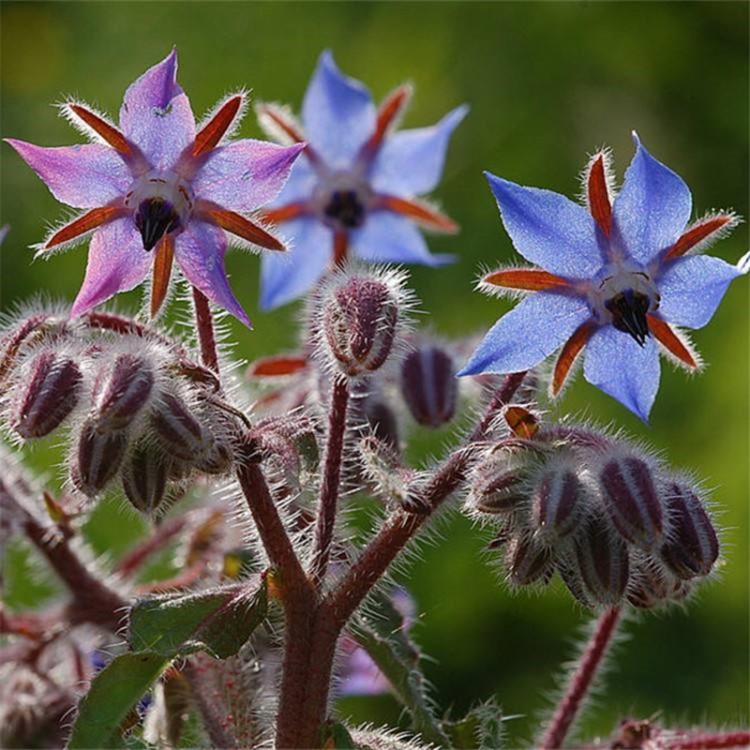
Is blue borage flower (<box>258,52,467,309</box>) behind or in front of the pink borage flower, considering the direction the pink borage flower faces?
behind

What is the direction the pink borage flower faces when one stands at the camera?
facing the viewer
